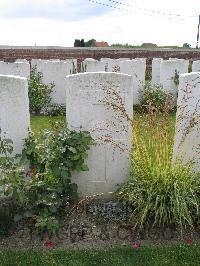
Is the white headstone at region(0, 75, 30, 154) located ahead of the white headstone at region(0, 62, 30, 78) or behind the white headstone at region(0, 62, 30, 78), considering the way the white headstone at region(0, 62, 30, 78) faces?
ahead

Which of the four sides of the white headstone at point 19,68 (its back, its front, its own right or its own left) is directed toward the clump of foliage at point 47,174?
front

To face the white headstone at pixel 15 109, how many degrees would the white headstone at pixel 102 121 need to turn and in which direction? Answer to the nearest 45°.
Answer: approximately 90° to its right

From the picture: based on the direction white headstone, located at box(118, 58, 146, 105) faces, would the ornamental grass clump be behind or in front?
in front

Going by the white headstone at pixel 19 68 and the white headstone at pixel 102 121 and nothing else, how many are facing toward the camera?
2

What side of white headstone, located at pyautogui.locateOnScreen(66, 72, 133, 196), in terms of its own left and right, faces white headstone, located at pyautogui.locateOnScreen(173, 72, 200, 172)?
left

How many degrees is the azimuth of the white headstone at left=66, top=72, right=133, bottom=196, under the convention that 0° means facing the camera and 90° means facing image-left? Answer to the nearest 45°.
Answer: approximately 0°

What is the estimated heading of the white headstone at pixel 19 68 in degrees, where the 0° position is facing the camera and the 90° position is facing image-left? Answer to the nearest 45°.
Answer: approximately 0°

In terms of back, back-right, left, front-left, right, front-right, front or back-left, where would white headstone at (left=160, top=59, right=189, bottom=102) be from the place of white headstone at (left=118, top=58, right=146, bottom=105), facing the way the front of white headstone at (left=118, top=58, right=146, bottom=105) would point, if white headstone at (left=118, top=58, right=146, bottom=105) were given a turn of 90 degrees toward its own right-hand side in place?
back

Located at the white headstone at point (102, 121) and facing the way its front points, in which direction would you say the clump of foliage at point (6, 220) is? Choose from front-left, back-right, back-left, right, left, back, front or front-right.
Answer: front-right
